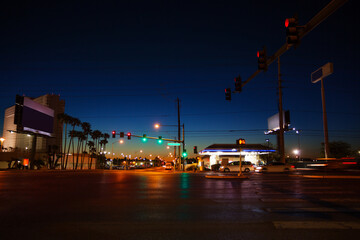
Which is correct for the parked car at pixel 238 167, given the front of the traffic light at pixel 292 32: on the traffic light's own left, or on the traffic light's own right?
on the traffic light's own right

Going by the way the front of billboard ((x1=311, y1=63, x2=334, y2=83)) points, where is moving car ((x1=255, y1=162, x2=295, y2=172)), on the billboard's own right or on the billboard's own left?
on the billboard's own right

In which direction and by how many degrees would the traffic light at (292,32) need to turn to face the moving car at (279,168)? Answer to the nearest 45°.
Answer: approximately 135° to its right

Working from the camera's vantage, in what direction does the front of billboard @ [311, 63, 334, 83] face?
facing the viewer and to the left of the viewer

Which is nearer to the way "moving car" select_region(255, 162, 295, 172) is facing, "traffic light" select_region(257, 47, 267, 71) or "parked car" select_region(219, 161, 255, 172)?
the parked car
